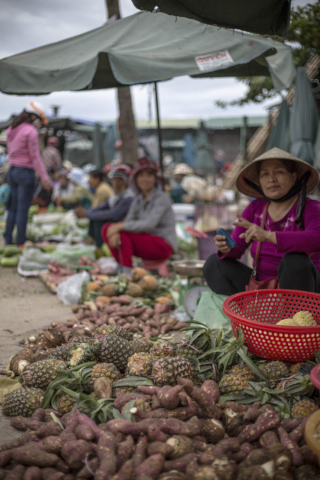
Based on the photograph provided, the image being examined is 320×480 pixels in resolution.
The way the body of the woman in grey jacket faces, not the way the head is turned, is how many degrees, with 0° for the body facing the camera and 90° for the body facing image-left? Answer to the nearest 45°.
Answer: approximately 45°

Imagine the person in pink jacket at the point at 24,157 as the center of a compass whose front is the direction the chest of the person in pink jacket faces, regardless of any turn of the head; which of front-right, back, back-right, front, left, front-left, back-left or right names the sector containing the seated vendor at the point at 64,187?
front-left

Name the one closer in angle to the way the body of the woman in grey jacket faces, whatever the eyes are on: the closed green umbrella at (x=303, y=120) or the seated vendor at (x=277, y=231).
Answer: the seated vendor

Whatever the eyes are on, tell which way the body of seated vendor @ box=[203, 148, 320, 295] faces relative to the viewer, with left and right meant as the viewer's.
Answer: facing the viewer and to the left of the viewer
